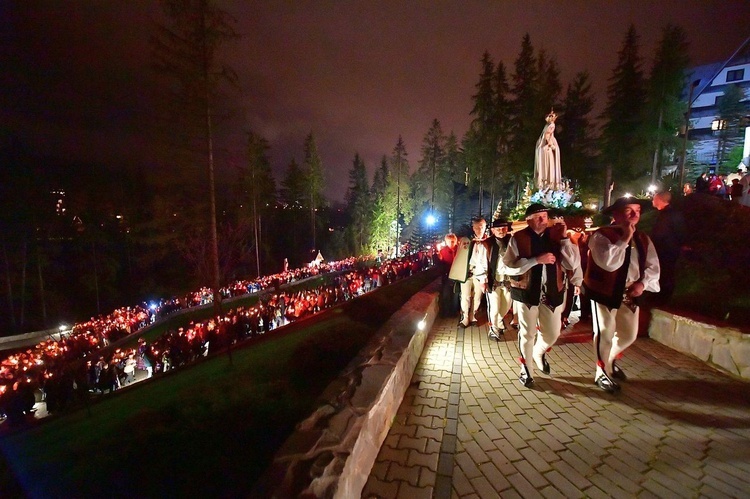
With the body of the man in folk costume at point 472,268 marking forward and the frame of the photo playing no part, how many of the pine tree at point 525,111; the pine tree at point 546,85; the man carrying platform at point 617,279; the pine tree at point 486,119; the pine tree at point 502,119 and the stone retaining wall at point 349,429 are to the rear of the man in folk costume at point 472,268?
4

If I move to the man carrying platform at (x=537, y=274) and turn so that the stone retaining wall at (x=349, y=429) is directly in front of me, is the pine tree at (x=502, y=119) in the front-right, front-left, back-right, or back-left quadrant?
back-right

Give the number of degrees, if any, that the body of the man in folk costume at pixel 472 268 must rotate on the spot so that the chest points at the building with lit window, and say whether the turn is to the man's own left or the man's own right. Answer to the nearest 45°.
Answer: approximately 135° to the man's own left

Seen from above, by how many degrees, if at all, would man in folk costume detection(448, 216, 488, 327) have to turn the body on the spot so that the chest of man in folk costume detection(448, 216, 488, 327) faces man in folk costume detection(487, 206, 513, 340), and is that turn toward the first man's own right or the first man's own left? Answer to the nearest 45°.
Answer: approximately 45° to the first man's own left

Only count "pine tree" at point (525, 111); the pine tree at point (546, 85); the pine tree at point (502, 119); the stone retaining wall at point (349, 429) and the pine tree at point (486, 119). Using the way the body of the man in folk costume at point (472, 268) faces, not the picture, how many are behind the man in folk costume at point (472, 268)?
4

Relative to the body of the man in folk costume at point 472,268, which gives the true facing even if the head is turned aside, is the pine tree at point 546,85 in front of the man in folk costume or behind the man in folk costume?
behind

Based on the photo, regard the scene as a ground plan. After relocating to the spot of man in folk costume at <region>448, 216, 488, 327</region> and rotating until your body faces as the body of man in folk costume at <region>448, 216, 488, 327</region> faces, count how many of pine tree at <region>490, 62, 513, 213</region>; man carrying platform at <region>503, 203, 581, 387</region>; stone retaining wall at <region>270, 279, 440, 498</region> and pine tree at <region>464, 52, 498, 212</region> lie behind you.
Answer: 2

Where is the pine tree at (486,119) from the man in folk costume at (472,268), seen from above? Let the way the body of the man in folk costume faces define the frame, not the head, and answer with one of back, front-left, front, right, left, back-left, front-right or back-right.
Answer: back

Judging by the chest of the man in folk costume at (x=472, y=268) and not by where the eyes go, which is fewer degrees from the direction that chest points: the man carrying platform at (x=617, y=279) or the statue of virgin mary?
the man carrying platform

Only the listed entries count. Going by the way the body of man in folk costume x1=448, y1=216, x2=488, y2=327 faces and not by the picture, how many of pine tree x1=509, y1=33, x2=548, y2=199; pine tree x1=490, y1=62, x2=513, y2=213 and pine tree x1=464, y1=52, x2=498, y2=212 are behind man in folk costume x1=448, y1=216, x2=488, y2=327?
3

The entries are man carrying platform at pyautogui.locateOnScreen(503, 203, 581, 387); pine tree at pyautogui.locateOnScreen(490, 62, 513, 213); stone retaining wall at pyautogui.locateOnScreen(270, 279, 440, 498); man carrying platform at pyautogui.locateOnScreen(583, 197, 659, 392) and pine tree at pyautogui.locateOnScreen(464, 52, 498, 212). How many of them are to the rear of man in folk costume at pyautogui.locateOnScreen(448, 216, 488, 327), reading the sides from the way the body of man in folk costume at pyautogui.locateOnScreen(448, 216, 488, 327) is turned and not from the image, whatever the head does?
2

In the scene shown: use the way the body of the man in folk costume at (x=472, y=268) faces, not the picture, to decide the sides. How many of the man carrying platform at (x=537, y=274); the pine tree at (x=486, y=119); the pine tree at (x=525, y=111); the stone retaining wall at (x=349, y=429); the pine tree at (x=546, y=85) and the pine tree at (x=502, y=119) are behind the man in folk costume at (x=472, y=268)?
4

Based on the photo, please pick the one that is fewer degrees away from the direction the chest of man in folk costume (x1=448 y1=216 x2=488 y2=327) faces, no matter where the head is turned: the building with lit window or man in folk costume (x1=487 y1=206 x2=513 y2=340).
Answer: the man in folk costume

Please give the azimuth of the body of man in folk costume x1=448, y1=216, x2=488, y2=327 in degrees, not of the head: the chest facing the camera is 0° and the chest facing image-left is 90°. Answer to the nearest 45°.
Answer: approximately 0°

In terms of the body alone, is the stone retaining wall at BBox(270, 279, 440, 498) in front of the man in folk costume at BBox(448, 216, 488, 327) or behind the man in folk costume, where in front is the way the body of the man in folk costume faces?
in front
